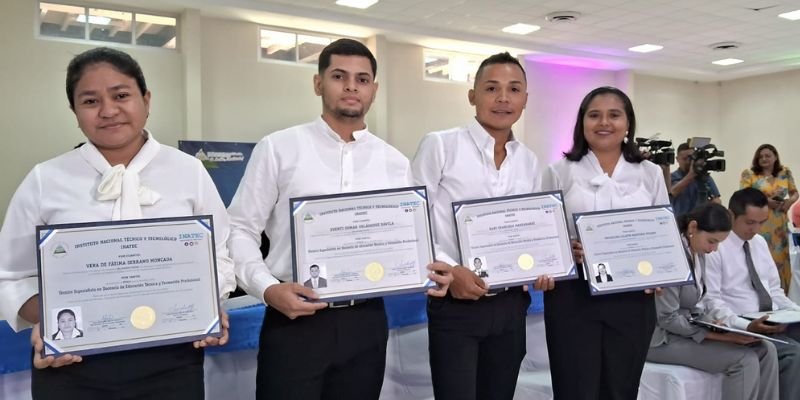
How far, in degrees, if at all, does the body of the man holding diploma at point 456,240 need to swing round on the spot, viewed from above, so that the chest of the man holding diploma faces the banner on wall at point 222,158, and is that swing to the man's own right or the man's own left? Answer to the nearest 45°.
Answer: approximately 180°

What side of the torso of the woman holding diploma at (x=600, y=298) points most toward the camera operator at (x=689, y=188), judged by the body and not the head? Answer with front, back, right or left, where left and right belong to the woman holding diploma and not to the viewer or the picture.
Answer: back

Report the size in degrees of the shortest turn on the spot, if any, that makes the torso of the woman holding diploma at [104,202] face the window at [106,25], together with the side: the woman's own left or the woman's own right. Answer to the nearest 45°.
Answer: approximately 180°

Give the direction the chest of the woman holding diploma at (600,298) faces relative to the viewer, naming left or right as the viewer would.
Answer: facing the viewer

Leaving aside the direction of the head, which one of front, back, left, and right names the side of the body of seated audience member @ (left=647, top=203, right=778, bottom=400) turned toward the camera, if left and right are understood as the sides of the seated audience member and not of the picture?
right

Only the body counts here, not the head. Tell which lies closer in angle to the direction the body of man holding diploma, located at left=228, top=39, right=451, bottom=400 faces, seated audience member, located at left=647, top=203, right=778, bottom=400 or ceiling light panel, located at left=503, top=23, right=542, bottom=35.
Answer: the seated audience member

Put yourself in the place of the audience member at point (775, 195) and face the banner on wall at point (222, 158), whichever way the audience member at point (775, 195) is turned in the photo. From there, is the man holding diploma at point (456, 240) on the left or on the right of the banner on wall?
left

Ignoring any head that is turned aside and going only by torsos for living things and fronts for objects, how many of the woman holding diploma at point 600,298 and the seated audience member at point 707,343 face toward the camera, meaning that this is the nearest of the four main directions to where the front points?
1

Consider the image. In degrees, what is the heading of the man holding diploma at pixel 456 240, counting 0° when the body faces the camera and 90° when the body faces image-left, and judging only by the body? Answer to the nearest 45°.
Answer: approximately 315°
